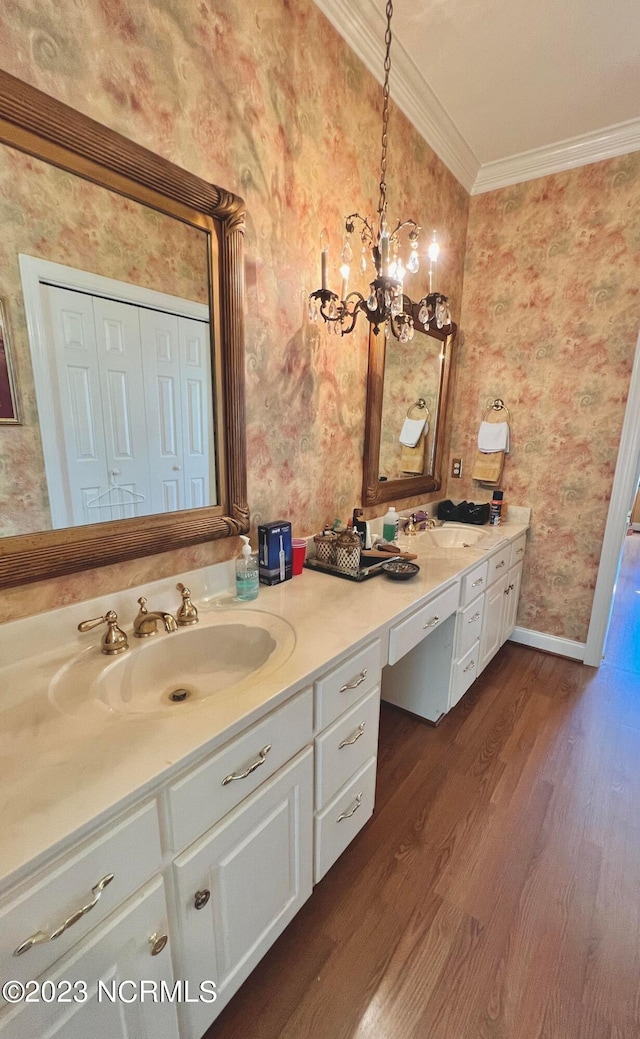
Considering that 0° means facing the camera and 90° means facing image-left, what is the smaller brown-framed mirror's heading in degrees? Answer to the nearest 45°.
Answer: approximately 315°

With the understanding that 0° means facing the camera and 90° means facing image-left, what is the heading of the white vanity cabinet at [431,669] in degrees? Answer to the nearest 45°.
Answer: approximately 315°
